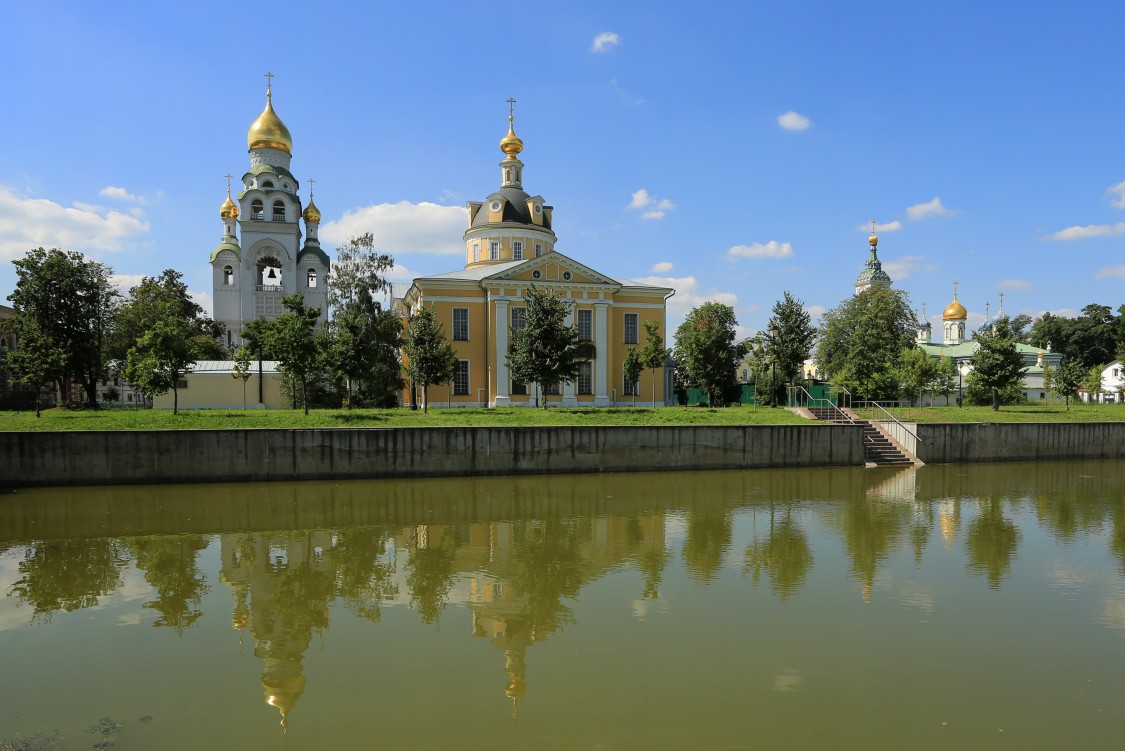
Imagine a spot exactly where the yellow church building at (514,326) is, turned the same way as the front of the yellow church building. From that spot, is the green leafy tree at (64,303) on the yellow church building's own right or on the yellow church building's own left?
on the yellow church building's own right

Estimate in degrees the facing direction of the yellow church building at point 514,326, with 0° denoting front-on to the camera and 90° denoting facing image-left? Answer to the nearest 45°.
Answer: approximately 0°

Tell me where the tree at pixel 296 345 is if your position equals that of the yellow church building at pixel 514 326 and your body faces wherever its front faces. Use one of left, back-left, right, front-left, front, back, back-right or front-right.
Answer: front-right

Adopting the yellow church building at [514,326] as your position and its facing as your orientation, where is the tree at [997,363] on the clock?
The tree is roughly at 9 o'clock from the yellow church building.

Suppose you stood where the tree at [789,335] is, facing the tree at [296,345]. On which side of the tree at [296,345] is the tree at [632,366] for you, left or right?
right

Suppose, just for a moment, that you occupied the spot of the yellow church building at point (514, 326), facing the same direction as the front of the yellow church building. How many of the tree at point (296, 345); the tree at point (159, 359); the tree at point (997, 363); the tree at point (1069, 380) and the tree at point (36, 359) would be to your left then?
2

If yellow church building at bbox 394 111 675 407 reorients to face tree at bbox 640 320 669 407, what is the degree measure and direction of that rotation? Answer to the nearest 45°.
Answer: approximately 90° to its left

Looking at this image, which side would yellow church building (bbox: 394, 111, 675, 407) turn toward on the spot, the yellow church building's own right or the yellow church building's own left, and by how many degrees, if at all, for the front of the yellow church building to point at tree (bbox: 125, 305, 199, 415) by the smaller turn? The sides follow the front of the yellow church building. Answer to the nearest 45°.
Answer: approximately 45° to the yellow church building's own right

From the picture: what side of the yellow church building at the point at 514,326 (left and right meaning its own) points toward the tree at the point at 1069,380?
left
